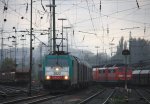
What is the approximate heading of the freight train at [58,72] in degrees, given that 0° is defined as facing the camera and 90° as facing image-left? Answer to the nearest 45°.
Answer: approximately 0°
